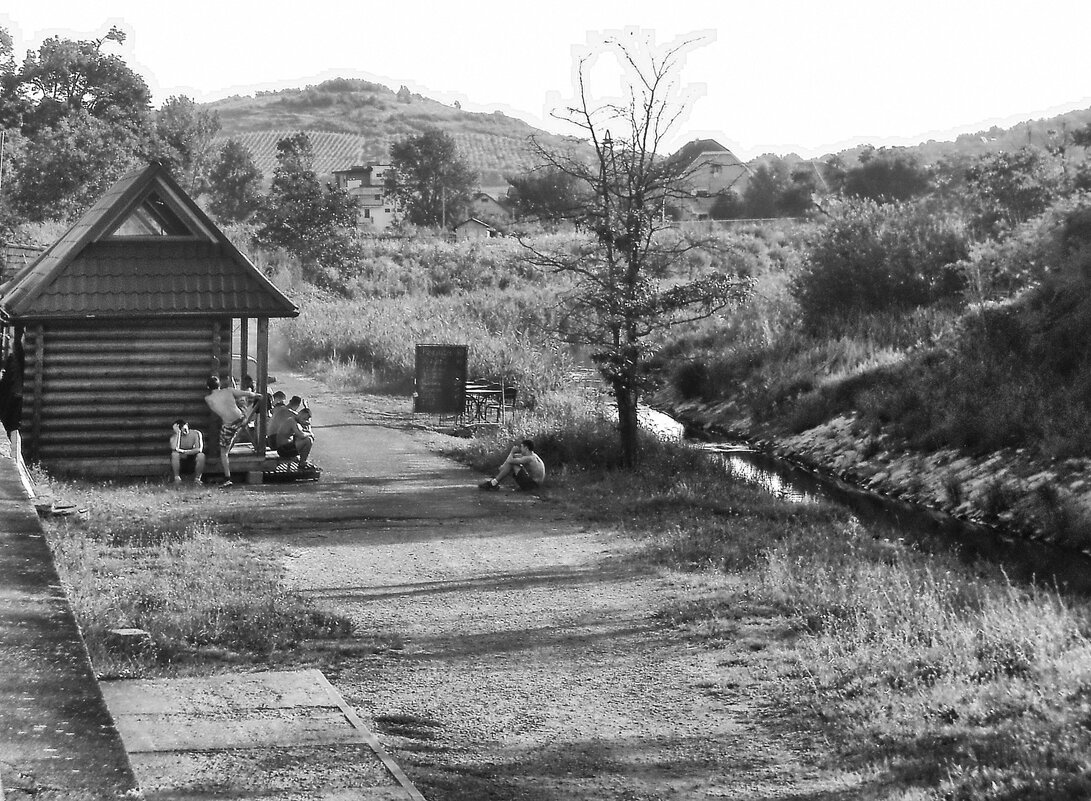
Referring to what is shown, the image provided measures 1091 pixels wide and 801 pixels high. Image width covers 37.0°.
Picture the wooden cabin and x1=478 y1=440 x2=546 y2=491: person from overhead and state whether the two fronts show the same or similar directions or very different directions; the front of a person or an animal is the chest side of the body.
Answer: very different directions

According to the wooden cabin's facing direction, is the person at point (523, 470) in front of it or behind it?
in front

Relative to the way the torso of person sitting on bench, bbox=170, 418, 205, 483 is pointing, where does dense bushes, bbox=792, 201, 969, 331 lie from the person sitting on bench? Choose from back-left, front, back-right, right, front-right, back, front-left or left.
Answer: back-left

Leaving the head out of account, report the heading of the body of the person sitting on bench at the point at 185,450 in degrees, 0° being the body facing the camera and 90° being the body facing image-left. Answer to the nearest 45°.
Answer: approximately 0°

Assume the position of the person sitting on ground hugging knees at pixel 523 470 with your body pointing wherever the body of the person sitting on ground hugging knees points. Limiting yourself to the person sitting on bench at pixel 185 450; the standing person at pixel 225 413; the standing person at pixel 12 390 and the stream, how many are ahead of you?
3

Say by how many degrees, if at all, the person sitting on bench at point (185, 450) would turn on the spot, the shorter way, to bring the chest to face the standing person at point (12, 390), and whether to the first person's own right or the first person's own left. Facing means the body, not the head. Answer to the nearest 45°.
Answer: approximately 135° to the first person's own right

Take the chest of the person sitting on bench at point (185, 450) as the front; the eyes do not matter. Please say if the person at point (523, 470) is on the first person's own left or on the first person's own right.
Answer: on the first person's own left

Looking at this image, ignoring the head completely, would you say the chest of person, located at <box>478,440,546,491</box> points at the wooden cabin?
yes

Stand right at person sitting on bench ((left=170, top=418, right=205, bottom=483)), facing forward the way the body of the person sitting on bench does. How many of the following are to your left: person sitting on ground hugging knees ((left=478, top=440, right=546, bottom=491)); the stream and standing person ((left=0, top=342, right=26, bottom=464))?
2

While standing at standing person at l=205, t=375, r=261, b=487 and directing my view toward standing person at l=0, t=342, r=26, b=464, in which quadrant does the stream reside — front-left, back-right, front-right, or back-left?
back-right

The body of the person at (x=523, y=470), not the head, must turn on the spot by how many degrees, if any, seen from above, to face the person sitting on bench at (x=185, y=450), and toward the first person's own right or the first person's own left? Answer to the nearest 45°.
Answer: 0° — they already face them

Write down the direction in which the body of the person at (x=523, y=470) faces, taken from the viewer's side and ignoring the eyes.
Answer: to the viewer's left
